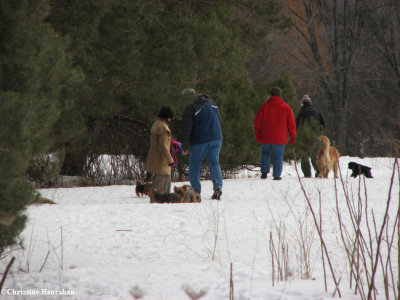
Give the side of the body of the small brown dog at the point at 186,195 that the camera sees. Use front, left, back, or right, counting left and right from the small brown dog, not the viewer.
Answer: left

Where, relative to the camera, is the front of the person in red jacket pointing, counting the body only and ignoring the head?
away from the camera

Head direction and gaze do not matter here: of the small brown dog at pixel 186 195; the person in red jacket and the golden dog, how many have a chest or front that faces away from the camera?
2

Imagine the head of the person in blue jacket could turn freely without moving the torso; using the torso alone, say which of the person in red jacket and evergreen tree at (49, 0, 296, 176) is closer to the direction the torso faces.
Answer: the evergreen tree
